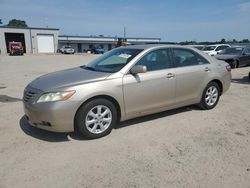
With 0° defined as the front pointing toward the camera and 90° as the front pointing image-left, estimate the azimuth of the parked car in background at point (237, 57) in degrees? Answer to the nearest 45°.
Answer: approximately 45°
